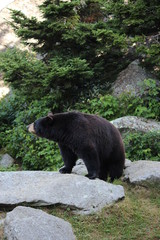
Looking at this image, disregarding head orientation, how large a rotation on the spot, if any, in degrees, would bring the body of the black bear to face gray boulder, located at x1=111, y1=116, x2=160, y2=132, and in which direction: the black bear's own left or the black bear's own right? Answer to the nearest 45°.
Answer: approximately 135° to the black bear's own right

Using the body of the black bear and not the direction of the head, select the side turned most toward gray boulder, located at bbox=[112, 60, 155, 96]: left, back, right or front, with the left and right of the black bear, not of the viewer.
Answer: right

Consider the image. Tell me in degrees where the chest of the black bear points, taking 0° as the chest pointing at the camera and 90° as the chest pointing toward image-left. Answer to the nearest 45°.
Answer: approximately 90°

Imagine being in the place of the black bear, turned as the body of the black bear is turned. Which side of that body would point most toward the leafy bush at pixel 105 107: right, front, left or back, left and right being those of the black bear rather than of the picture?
right

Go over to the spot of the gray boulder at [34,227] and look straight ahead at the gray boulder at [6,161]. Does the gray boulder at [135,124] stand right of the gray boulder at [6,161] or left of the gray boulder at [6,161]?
right

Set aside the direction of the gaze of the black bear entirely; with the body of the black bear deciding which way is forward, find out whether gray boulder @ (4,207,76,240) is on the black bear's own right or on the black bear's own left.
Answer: on the black bear's own left
